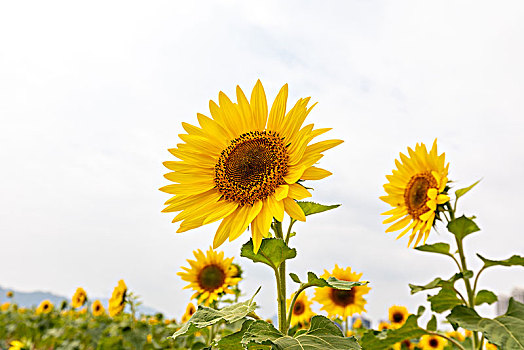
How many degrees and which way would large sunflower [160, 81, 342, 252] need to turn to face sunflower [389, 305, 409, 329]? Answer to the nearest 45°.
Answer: approximately 180°

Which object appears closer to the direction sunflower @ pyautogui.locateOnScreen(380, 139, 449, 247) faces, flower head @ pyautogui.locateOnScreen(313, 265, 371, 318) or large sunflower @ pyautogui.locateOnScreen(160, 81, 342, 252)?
the large sunflower

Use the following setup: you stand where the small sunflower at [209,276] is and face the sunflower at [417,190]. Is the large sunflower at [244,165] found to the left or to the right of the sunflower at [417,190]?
right

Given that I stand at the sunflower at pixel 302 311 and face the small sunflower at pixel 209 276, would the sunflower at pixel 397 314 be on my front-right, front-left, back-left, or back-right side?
back-left

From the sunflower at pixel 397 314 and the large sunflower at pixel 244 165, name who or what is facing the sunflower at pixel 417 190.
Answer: the sunflower at pixel 397 314

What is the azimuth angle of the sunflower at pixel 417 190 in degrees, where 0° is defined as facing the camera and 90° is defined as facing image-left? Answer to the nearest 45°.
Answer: approximately 45°

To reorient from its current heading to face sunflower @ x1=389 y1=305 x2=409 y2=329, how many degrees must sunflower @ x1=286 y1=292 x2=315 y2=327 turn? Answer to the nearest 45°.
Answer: approximately 135° to its left

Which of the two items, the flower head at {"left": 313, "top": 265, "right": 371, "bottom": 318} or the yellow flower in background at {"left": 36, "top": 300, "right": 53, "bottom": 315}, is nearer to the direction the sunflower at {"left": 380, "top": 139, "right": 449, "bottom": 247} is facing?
the yellow flower in background

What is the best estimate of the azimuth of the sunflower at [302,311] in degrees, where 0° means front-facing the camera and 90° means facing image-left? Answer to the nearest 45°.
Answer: approximately 45°

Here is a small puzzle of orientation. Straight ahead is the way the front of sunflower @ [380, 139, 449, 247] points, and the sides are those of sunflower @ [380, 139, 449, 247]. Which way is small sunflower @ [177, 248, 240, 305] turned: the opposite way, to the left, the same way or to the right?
to the left

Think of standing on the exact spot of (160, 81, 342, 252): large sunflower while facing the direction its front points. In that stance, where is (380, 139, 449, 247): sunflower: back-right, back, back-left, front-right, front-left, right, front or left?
back
